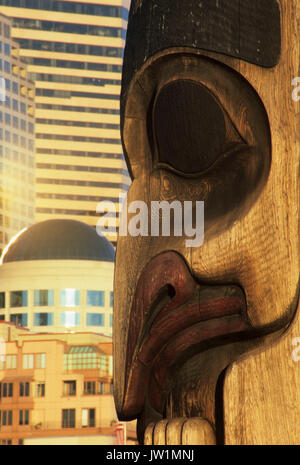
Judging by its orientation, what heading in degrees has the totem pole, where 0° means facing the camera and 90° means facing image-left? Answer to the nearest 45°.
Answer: approximately 90°

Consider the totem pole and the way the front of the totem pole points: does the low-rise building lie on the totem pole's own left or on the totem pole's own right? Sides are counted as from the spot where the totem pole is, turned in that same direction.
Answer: on the totem pole's own right
